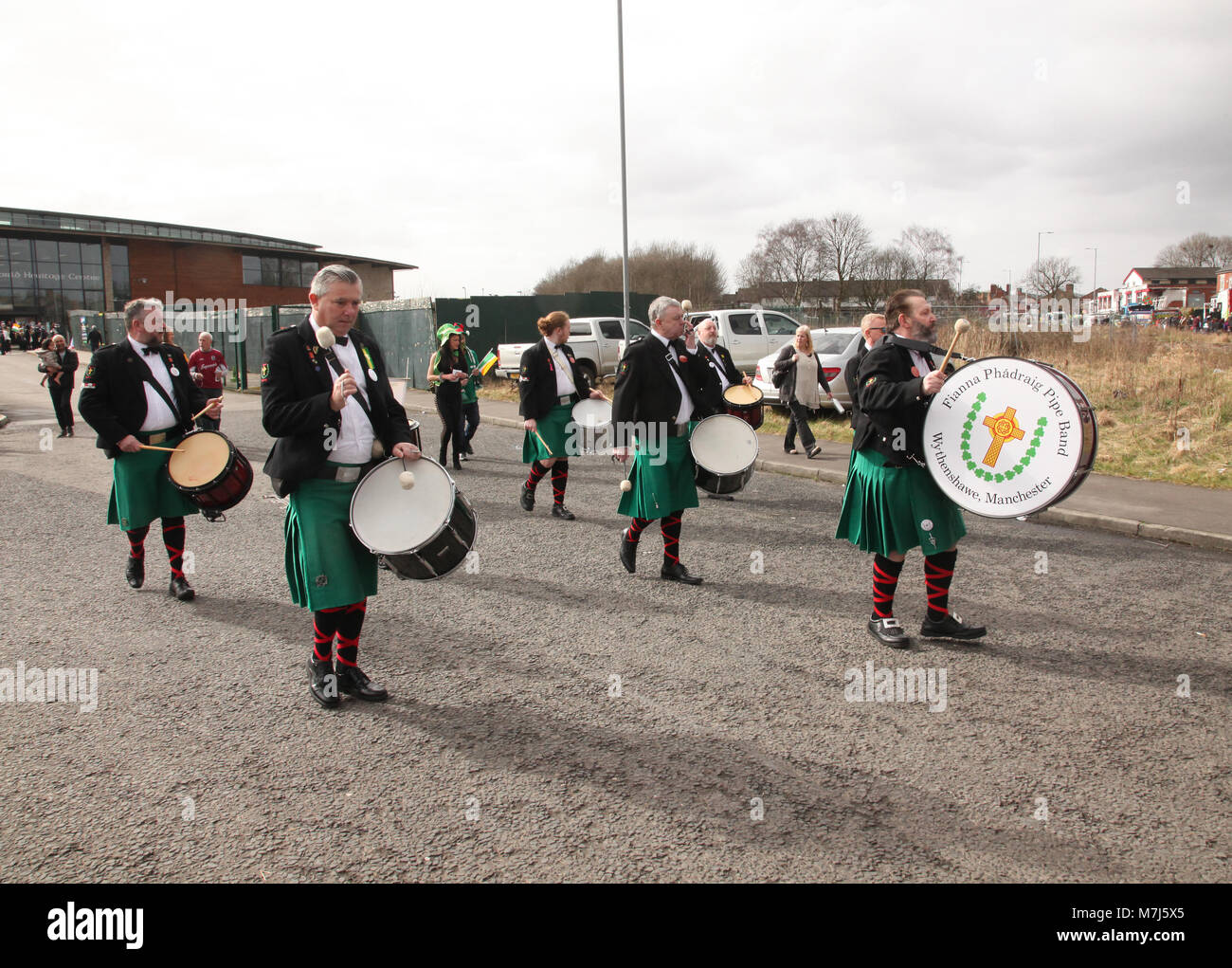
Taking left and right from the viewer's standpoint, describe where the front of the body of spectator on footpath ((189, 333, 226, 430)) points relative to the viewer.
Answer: facing the viewer

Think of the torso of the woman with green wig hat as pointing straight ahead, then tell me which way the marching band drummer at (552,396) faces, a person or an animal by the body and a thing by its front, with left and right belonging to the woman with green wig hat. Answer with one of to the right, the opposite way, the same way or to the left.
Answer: the same way

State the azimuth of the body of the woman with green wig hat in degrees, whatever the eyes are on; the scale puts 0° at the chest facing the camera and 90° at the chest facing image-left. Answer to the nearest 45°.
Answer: approximately 315°

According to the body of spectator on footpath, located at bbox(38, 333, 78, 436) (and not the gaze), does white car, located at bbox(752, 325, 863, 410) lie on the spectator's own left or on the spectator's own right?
on the spectator's own left

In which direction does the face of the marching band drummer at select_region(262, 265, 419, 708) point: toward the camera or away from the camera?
toward the camera

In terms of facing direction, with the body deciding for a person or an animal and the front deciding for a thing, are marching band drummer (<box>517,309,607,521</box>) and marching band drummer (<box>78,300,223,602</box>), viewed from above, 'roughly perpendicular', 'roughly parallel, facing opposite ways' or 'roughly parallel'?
roughly parallel

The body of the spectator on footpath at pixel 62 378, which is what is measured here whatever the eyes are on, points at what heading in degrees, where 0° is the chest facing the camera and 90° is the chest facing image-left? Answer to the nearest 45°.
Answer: approximately 0°

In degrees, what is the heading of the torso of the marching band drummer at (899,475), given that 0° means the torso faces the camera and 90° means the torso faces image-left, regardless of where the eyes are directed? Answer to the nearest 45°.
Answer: approximately 270°

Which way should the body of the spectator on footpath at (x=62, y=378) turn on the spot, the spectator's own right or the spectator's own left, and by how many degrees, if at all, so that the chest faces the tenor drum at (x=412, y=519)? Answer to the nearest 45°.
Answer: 0° — they already face it

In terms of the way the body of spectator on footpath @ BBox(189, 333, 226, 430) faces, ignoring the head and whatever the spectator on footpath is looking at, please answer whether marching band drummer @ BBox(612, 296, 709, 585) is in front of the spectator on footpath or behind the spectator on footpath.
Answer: in front

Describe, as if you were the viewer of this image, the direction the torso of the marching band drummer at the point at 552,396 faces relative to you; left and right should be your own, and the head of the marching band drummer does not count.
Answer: facing the viewer and to the right of the viewer

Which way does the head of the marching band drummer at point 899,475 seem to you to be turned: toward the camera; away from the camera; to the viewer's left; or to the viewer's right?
to the viewer's right

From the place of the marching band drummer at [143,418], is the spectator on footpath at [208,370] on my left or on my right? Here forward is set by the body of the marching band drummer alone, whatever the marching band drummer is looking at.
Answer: on my left

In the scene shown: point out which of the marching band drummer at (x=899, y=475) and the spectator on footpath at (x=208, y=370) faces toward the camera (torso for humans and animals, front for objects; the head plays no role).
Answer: the spectator on footpath
